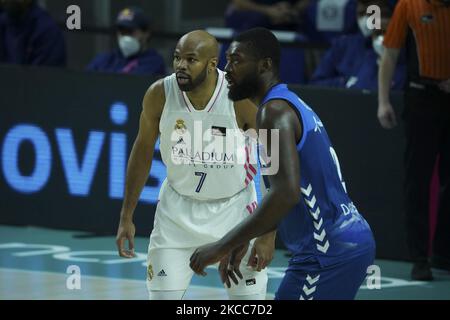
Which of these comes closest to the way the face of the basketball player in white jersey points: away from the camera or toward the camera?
toward the camera

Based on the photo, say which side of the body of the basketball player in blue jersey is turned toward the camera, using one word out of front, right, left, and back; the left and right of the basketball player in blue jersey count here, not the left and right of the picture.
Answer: left

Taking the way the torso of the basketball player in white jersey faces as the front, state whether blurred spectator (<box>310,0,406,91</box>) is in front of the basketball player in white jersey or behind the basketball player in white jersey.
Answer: behind

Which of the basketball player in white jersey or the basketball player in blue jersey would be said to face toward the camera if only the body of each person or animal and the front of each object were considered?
the basketball player in white jersey

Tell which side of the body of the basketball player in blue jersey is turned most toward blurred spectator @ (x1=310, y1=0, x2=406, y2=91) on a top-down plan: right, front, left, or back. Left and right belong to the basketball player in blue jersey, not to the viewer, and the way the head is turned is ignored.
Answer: right

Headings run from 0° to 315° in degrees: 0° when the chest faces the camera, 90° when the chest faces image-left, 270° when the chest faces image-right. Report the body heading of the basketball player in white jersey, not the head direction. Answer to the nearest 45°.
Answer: approximately 0°

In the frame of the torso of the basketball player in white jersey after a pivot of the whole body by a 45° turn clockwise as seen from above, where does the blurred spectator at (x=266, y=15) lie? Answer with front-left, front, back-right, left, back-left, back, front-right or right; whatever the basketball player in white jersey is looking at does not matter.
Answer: back-right

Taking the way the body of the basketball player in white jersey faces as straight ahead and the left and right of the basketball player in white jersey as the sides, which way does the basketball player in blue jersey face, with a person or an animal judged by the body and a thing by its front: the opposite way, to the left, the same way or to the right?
to the right

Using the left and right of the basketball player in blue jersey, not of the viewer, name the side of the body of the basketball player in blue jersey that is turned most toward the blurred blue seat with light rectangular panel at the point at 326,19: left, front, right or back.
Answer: right

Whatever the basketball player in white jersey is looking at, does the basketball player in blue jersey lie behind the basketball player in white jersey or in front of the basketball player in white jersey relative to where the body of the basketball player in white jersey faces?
in front

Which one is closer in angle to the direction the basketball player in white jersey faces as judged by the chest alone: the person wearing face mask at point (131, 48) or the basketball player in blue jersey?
the basketball player in blue jersey

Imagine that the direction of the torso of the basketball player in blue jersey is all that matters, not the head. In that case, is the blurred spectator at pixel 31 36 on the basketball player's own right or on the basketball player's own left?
on the basketball player's own right

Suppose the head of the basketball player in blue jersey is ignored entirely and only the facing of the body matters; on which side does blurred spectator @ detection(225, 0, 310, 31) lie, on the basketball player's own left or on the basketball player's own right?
on the basketball player's own right

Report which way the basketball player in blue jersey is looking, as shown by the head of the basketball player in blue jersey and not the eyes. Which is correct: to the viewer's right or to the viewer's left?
to the viewer's left

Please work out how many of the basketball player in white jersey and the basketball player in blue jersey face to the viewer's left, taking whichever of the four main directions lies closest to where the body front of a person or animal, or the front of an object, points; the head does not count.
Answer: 1
